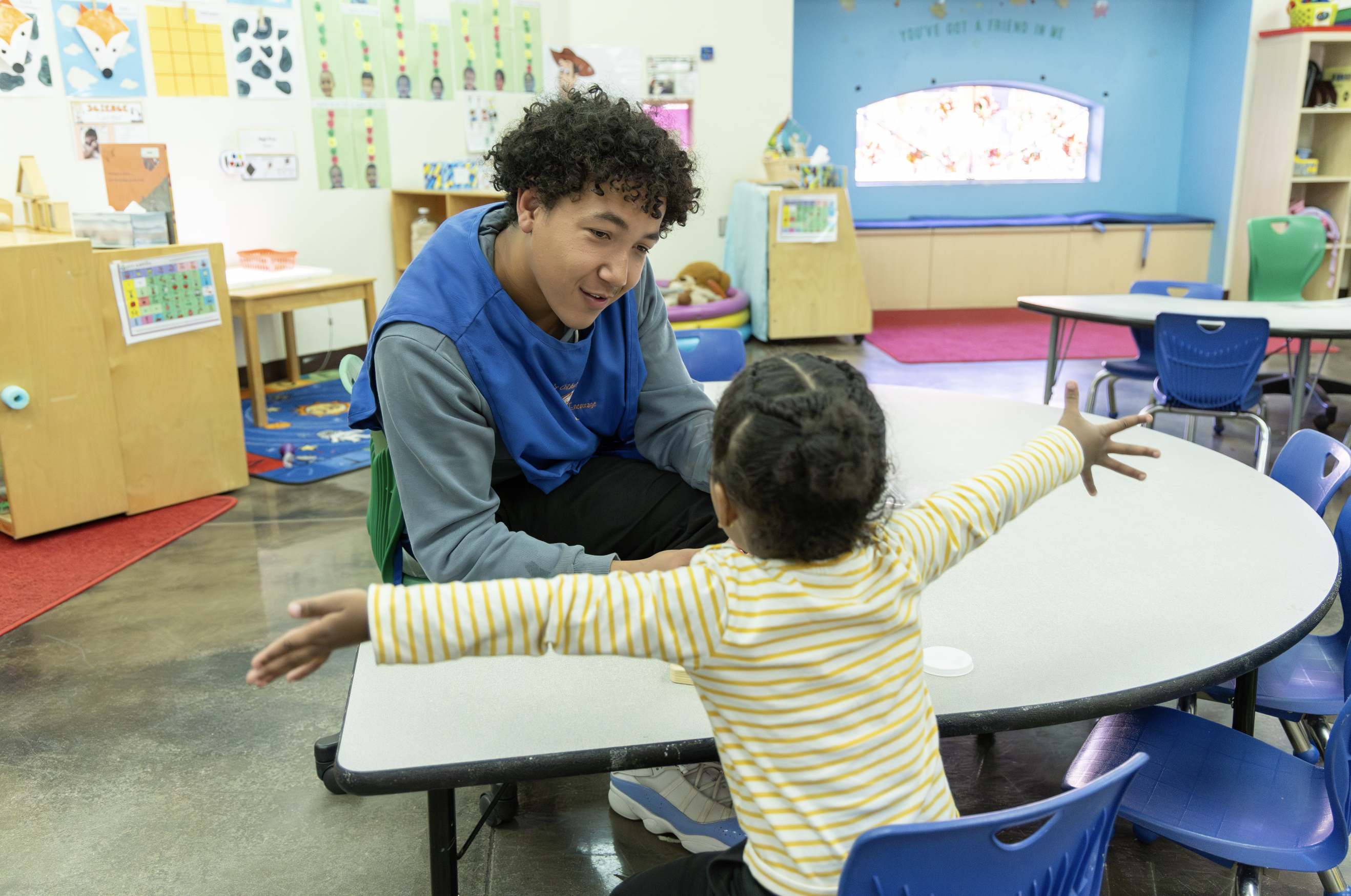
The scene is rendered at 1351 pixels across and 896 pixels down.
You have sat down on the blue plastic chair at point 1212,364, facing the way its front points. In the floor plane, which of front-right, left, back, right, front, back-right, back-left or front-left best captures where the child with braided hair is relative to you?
back

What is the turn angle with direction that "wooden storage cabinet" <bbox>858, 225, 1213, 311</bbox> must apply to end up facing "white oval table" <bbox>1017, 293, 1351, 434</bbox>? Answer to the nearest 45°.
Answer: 0° — it already faces it

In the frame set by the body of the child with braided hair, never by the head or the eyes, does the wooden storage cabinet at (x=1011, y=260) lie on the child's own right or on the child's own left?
on the child's own right

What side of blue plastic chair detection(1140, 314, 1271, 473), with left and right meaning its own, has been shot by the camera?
back

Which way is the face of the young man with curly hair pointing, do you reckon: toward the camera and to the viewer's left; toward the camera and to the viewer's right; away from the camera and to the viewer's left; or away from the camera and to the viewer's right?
toward the camera and to the viewer's right

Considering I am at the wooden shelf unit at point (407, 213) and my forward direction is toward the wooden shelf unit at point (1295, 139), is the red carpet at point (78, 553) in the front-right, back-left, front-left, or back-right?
back-right

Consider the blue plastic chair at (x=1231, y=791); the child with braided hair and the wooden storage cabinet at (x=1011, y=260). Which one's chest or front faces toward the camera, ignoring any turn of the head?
the wooden storage cabinet

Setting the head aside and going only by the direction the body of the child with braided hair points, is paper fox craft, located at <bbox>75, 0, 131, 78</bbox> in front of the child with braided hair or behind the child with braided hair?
in front

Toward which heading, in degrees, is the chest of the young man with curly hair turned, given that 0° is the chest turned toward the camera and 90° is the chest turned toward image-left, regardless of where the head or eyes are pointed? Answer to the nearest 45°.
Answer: approximately 315°

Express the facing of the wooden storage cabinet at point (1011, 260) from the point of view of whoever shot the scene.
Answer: facing the viewer

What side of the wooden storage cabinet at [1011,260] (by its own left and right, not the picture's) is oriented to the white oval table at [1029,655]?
front
